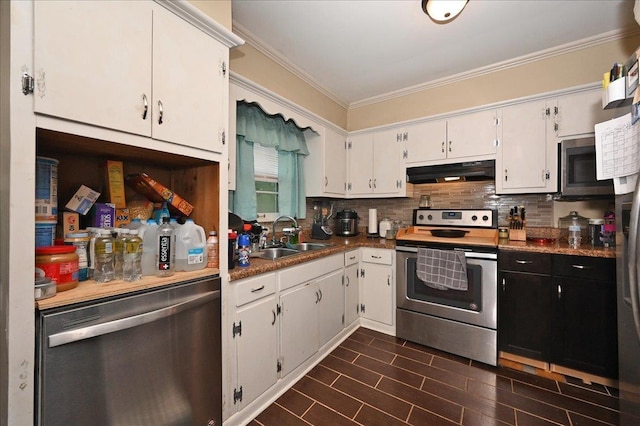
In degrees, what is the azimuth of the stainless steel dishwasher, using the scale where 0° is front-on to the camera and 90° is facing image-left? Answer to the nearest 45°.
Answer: approximately 315°

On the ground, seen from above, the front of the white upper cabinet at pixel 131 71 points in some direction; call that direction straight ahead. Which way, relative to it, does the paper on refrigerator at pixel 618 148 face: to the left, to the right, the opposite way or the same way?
the opposite way

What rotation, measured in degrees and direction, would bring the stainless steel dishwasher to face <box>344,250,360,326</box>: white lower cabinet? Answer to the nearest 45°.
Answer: approximately 45° to its left

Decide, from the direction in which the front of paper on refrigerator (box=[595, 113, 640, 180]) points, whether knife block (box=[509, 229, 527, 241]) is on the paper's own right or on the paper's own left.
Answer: on the paper's own right

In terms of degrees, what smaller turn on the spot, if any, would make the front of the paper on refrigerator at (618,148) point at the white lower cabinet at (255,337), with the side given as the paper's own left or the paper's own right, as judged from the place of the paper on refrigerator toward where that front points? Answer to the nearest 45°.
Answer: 0° — it already faces it

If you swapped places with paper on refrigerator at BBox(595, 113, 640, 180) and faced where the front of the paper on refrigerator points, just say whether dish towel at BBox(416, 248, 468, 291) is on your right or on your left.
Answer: on your right

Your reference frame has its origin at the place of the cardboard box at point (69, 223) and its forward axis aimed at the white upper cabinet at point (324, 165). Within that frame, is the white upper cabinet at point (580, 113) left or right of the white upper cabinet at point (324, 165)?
right

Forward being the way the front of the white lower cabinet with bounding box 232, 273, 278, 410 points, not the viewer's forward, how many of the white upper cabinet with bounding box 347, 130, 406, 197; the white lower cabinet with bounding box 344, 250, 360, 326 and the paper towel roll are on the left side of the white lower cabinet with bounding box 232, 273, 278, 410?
3
